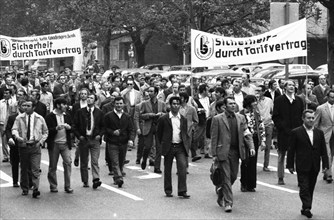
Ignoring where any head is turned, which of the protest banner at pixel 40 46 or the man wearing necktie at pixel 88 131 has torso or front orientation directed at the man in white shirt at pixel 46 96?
the protest banner

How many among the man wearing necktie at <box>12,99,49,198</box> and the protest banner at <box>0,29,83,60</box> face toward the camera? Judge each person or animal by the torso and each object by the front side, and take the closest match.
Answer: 2

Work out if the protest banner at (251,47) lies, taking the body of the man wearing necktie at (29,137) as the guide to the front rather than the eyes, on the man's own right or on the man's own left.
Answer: on the man's own left

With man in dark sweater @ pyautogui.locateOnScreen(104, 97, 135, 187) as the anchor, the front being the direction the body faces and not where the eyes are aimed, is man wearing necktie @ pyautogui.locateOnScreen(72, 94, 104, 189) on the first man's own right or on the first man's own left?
on the first man's own right

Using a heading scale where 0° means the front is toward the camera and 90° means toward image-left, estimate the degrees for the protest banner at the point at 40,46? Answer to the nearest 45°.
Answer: approximately 0°

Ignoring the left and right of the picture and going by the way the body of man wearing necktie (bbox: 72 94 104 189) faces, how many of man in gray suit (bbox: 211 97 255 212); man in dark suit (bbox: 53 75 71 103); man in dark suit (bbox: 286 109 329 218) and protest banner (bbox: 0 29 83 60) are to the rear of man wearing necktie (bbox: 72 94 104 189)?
2

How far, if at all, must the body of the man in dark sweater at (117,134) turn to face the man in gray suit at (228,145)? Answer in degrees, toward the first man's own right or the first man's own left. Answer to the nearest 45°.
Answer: approximately 45° to the first man's own left

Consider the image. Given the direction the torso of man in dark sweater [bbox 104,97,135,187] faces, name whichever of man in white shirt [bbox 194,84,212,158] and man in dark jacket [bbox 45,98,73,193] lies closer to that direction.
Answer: the man in dark jacket
